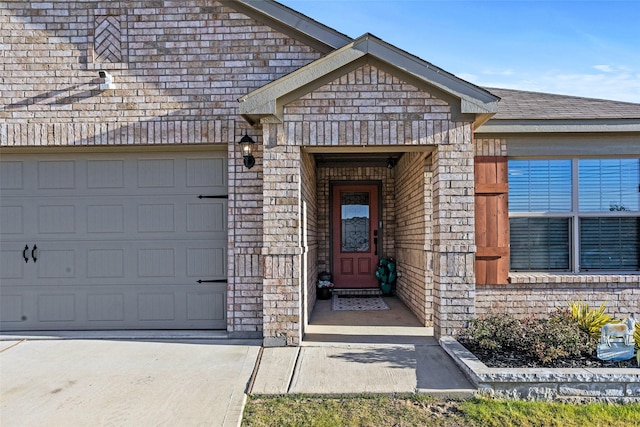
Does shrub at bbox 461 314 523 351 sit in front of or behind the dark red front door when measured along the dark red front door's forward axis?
in front

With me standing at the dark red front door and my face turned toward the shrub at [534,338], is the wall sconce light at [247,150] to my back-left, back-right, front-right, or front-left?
front-right

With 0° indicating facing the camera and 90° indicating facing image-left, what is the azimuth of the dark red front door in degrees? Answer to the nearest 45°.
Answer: approximately 0°

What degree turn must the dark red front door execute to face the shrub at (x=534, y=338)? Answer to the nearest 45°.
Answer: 0° — it already faces it

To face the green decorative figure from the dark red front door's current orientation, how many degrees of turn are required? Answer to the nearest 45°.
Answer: approximately 45° to its left

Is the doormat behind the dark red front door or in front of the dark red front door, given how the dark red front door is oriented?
in front
